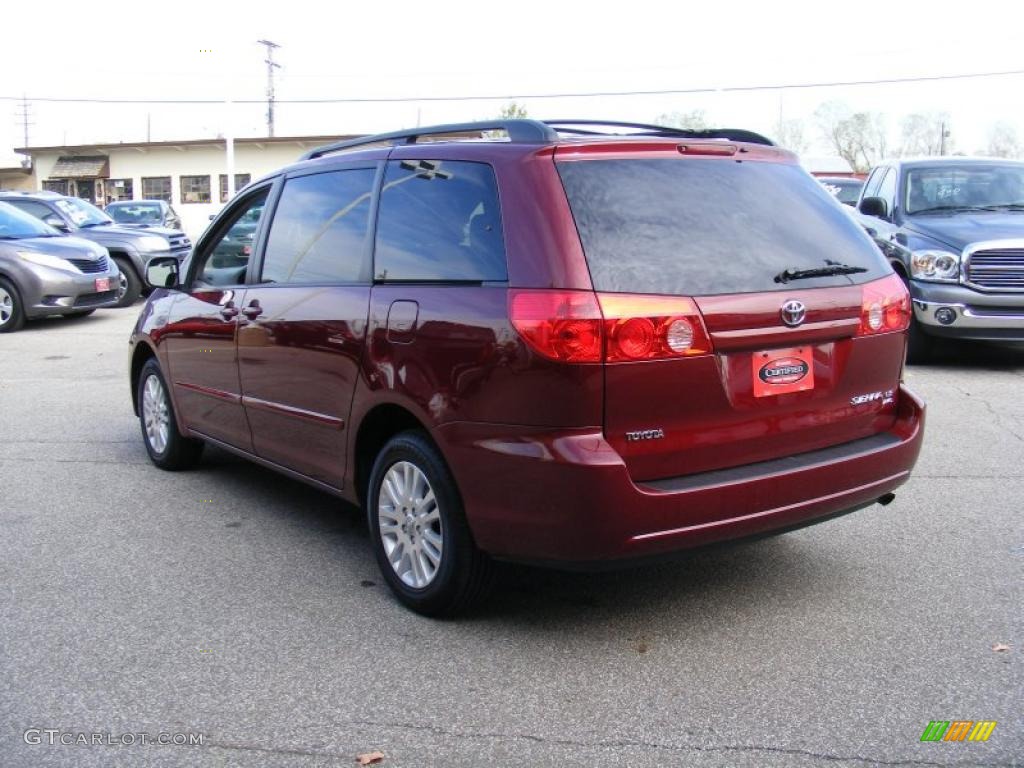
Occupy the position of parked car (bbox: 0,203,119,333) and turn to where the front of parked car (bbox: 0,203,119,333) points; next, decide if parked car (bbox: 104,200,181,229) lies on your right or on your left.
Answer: on your left

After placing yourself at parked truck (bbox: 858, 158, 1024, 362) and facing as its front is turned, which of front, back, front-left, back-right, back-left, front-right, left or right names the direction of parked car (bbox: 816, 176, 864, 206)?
back

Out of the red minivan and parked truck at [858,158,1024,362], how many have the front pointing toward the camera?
1

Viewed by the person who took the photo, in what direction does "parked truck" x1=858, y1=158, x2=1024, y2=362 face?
facing the viewer

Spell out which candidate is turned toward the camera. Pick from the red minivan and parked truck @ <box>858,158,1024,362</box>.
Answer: the parked truck

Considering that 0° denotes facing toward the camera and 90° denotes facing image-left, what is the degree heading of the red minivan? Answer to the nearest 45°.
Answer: approximately 135°

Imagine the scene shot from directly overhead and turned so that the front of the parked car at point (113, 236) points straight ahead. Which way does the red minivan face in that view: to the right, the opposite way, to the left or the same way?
the opposite way

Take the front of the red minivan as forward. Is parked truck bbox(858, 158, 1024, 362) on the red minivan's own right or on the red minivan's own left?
on the red minivan's own right

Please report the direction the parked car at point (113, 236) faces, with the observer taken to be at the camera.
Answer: facing the viewer and to the right of the viewer

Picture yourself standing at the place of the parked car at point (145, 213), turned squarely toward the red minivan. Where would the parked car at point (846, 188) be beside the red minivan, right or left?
left

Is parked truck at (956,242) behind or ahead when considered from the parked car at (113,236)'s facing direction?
ahead

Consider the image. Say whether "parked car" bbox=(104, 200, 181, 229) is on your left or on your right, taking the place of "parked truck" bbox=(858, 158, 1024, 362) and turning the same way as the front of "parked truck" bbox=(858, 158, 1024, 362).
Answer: on your right

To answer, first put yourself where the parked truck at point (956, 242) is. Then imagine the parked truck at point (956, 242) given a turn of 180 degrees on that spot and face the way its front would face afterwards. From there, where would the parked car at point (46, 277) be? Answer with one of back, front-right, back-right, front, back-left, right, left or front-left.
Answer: left

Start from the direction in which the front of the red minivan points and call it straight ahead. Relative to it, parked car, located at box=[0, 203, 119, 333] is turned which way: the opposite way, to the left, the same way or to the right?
the opposite way
